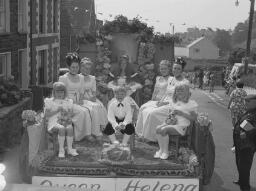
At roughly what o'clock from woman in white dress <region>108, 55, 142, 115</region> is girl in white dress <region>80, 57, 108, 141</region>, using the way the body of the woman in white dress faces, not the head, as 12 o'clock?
The girl in white dress is roughly at 1 o'clock from the woman in white dress.

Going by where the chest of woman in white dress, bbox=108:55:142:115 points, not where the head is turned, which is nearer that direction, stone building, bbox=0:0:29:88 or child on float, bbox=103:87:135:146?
the child on float

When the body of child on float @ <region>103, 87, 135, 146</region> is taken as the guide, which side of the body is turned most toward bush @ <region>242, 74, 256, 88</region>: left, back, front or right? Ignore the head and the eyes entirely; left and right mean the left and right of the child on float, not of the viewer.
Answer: back

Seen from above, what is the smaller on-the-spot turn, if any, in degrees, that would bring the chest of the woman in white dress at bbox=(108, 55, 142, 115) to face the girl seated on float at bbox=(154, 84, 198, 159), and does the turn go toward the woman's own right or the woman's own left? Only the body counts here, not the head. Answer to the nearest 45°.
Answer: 0° — they already face them

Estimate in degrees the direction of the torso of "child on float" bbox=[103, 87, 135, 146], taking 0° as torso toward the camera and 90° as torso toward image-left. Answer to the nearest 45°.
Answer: approximately 0°

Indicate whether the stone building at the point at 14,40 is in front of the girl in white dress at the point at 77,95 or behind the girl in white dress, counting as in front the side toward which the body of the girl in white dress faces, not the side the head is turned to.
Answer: behind

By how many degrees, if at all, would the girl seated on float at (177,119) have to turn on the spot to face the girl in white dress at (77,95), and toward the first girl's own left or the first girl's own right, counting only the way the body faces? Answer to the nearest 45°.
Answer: approximately 90° to the first girl's own right

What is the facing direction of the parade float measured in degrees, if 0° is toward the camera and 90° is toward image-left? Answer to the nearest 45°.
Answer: approximately 0°
